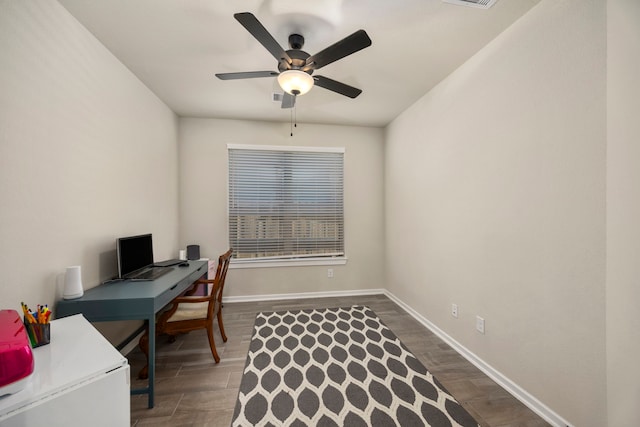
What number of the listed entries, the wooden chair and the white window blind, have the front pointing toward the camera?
1

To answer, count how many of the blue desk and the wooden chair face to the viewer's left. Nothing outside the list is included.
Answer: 1

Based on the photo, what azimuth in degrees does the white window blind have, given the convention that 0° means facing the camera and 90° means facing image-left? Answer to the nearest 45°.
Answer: approximately 0°

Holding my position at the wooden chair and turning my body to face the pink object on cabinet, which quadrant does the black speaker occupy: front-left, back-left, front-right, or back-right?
back-right

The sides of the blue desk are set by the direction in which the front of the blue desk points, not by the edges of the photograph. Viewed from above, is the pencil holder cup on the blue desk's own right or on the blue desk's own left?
on the blue desk's own right

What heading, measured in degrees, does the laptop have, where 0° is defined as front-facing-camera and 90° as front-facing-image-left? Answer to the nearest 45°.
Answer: approximately 315°

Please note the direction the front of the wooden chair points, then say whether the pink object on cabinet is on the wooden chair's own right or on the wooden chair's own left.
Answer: on the wooden chair's own left

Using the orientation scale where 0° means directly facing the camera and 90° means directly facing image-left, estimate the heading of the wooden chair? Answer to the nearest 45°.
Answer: approximately 90°

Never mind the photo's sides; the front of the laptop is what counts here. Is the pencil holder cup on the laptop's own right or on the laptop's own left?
on the laptop's own right

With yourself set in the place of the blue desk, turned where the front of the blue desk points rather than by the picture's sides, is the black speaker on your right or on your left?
on your left
